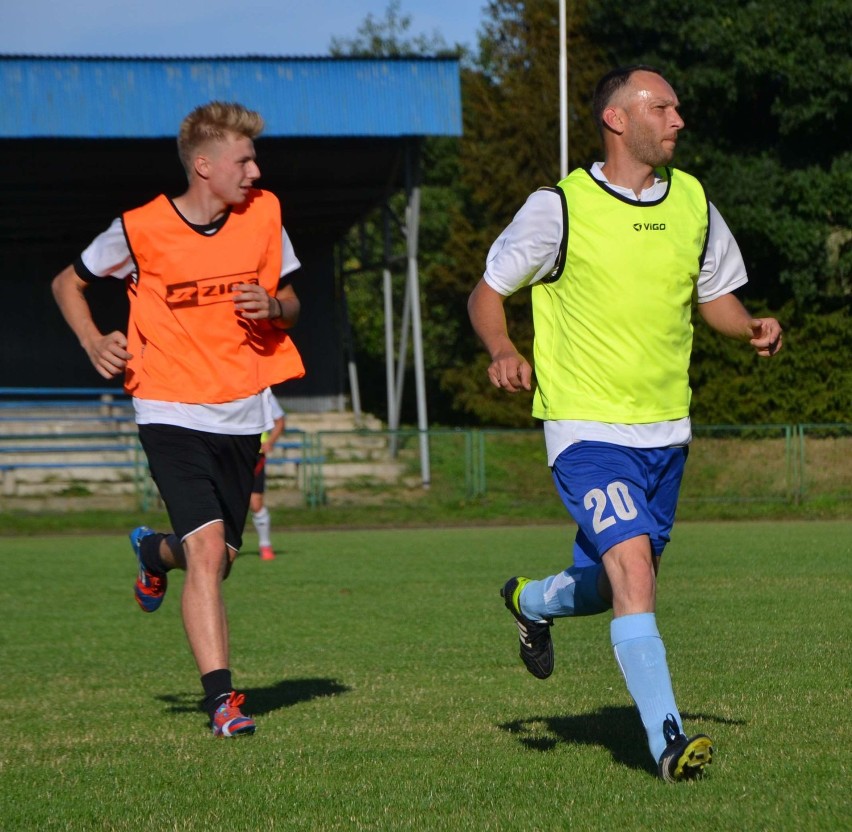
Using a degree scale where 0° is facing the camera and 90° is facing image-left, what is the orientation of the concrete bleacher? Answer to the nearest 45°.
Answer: approximately 0°

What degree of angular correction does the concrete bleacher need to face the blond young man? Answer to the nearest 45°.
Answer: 0° — it already faces them

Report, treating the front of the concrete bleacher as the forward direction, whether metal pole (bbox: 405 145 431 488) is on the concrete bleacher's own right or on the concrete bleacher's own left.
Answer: on the concrete bleacher's own left

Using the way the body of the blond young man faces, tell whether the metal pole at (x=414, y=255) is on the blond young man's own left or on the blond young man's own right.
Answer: on the blond young man's own left

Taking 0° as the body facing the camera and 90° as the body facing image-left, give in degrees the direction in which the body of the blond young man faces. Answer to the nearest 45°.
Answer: approximately 315°

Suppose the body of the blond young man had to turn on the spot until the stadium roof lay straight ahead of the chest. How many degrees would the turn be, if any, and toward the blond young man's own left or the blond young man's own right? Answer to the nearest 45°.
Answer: approximately 135° to the blond young man's own left

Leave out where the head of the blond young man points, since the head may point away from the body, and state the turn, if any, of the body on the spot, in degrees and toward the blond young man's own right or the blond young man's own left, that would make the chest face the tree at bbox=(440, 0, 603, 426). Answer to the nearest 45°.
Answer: approximately 135° to the blond young man's own left

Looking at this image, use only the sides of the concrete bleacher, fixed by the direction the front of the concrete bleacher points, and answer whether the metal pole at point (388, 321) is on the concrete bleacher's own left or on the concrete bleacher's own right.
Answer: on the concrete bleacher's own left

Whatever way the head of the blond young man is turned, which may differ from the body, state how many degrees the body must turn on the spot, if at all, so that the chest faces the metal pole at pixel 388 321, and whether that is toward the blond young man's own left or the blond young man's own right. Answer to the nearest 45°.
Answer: approximately 135° to the blond young man's own left

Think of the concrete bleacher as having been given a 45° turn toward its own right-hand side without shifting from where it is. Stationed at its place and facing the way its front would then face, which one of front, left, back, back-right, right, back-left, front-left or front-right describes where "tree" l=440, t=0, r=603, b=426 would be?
back
